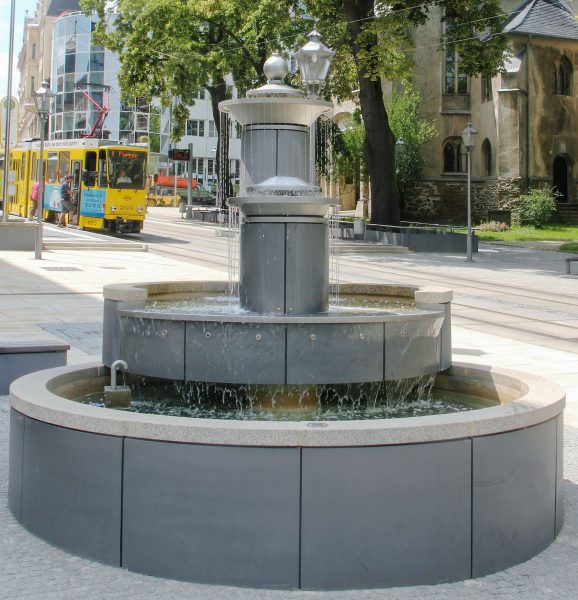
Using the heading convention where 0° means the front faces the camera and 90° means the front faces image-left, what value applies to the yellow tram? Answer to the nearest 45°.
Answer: approximately 315°

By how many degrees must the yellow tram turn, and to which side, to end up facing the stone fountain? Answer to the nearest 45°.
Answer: approximately 45° to its right

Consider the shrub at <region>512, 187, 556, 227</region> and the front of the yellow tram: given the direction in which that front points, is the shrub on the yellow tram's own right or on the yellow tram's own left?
on the yellow tram's own left

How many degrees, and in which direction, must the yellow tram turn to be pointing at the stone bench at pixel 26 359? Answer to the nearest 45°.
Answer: approximately 45° to its right
